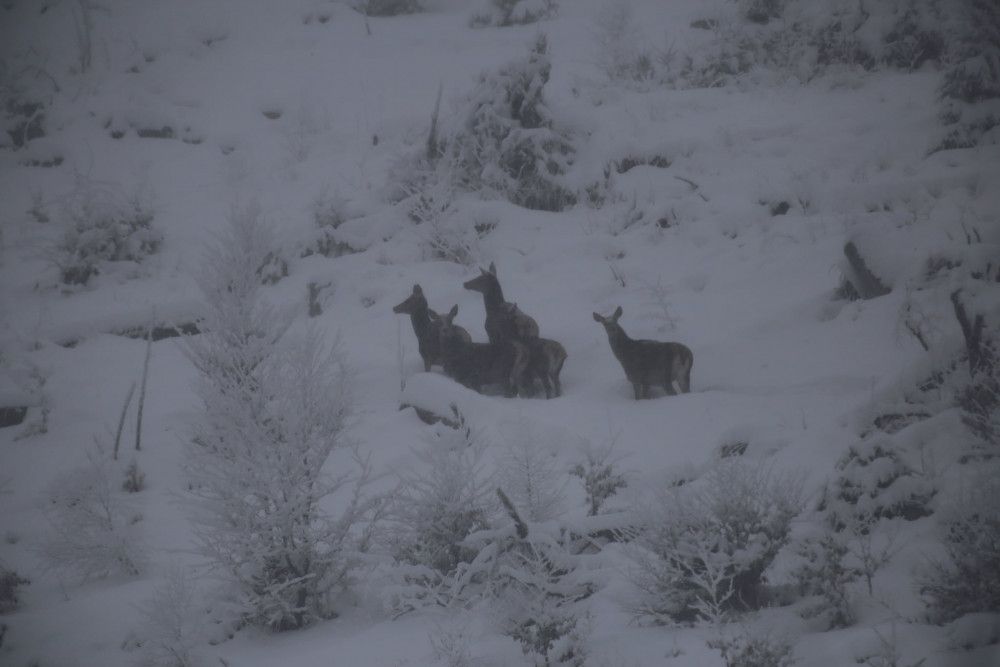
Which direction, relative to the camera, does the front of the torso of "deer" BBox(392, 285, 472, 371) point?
to the viewer's left

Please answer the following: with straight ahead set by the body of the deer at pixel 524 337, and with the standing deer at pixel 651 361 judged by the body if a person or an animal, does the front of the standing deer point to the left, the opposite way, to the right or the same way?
the same way

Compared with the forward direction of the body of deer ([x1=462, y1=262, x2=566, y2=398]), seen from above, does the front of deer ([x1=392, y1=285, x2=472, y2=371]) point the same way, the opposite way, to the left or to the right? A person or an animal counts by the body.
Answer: the same way

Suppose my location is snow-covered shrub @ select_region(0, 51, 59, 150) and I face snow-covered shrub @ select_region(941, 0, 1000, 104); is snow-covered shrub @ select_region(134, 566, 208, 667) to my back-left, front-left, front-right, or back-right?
front-right

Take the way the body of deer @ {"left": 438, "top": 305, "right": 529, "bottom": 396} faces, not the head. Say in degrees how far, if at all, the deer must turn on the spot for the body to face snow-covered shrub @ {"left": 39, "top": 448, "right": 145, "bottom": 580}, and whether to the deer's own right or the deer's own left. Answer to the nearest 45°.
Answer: approximately 45° to the deer's own left

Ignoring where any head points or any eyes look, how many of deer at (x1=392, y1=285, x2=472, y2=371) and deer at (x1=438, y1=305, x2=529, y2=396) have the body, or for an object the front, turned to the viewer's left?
2

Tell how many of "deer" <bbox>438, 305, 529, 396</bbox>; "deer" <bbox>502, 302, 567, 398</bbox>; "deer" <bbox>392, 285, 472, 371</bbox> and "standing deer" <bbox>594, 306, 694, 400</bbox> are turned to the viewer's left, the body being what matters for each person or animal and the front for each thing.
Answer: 4

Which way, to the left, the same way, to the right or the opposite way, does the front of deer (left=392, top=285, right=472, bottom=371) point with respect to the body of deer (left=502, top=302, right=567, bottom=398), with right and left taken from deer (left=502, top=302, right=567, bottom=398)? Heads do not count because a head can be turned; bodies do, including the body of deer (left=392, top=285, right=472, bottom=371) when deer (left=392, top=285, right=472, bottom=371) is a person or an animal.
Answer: the same way

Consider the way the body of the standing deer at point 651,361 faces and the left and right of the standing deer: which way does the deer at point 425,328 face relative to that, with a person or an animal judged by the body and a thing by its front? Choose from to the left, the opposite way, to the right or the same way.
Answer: the same way

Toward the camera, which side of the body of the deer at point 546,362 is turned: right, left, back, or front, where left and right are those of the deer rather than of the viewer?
left

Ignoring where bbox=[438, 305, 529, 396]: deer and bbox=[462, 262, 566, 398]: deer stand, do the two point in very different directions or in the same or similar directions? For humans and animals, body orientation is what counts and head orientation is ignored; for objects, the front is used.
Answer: same or similar directions

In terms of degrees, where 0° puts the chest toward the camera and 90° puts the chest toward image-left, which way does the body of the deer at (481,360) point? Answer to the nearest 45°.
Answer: approximately 90°

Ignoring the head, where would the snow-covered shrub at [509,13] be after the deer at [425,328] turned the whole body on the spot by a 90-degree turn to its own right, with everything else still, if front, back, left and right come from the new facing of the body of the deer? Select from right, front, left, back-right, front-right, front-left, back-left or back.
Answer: front

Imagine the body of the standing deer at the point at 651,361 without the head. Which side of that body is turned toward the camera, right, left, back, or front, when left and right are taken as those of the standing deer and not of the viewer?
left
